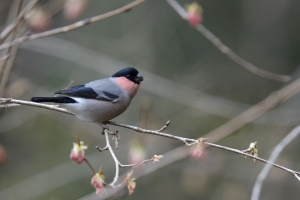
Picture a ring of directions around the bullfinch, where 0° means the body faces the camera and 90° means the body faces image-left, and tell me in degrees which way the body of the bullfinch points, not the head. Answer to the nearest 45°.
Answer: approximately 270°

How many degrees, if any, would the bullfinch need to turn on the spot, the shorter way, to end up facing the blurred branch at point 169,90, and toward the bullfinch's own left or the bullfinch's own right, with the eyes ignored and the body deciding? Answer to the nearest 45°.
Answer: approximately 45° to the bullfinch's own left

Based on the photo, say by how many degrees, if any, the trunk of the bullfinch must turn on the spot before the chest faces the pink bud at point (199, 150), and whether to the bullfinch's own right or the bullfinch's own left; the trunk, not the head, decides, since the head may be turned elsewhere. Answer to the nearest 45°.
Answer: approximately 45° to the bullfinch's own right

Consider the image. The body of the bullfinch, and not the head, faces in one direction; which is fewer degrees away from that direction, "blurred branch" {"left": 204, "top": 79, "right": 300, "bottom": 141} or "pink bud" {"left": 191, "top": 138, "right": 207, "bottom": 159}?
the pink bud
